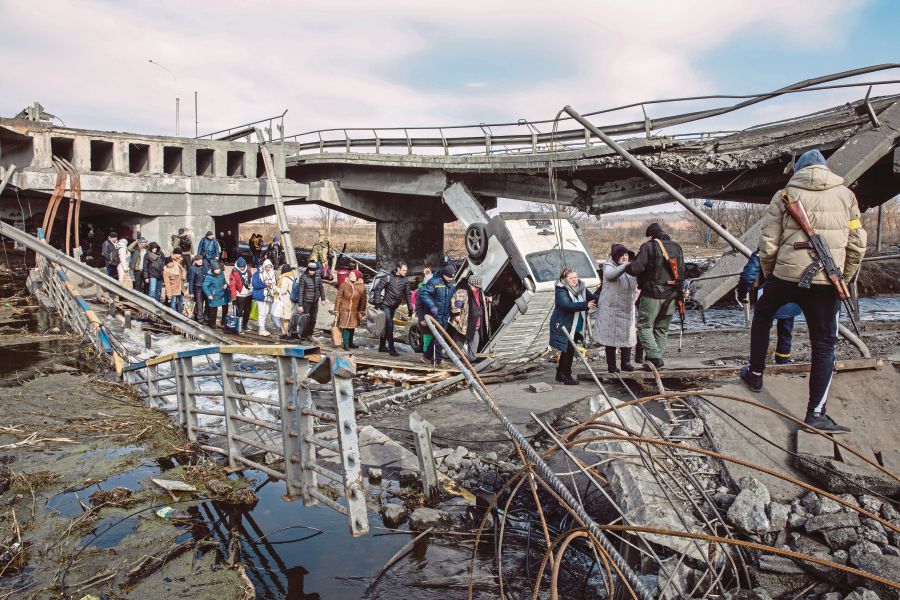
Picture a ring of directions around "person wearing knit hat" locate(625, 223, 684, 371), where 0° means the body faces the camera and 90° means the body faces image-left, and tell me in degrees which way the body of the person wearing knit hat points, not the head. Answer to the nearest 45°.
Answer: approximately 135°

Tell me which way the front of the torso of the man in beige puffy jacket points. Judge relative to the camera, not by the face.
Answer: away from the camera

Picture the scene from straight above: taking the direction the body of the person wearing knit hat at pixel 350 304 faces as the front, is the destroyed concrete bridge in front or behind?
behind

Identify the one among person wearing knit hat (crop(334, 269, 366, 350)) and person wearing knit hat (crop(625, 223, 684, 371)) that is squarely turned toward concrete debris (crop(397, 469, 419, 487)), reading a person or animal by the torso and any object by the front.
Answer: person wearing knit hat (crop(334, 269, 366, 350))

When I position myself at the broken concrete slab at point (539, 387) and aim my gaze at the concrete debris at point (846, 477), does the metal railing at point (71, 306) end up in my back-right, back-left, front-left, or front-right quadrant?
back-right

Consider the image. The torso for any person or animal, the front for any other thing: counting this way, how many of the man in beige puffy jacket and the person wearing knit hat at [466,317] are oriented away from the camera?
1

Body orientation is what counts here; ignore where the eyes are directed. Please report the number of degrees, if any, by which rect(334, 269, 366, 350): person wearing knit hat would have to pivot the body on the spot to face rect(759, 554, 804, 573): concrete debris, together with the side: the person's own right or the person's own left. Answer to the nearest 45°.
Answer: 0° — they already face it

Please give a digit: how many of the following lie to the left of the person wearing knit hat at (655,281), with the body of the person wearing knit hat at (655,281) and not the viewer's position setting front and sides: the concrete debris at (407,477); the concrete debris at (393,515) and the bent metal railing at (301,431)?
3

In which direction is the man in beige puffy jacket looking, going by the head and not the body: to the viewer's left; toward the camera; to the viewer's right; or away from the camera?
away from the camera

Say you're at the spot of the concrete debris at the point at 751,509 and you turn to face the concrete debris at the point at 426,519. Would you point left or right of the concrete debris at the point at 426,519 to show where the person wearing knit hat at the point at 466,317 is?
right
